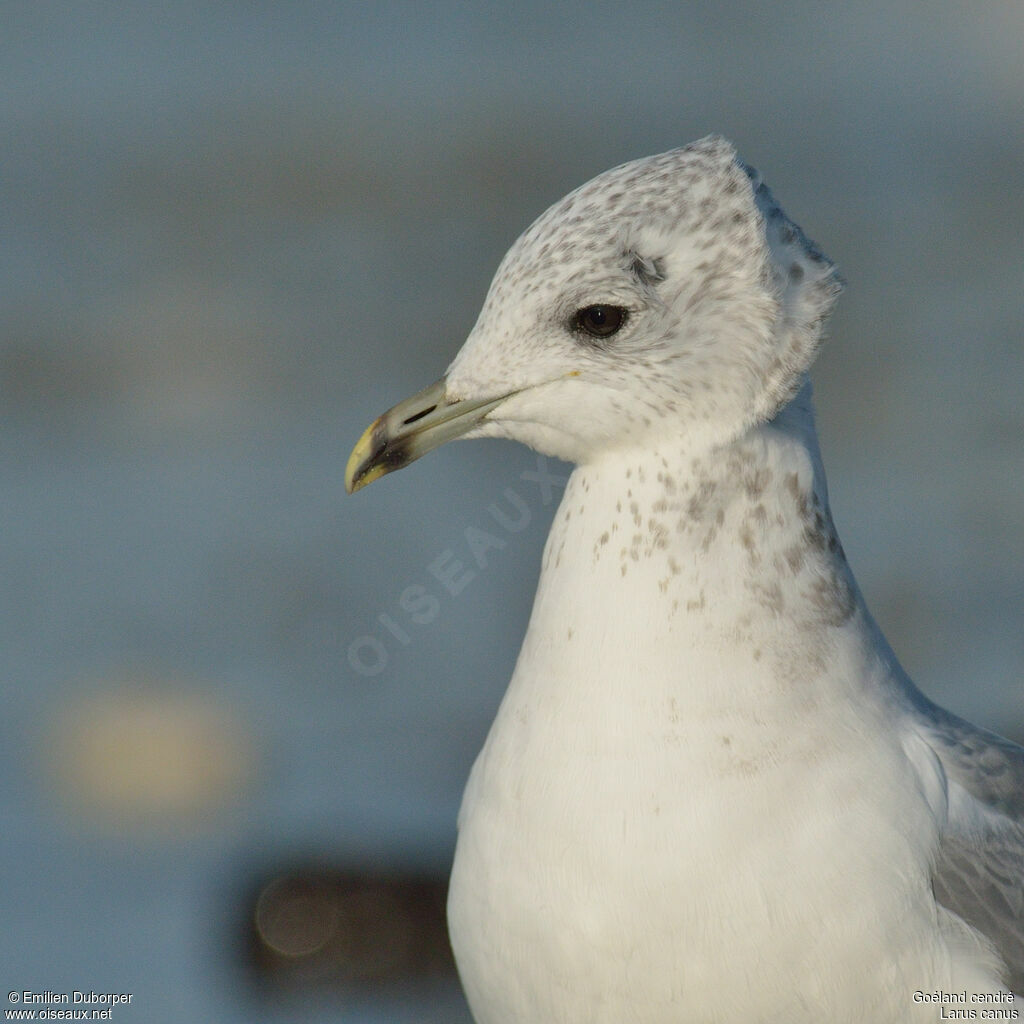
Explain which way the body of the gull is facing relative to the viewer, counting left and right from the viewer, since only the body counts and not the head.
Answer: facing the viewer and to the left of the viewer

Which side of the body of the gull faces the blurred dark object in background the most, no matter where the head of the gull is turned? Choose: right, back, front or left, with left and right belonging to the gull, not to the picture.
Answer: right
